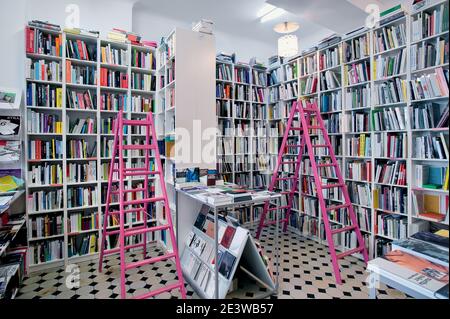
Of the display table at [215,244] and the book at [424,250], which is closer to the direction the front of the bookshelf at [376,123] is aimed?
the display table

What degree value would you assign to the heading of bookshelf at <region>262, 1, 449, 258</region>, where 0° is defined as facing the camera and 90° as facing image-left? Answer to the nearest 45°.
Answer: approximately 45°

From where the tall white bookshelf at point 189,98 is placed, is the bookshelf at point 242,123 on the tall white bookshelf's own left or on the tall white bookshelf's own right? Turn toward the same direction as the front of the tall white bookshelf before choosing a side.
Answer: on the tall white bookshelf's own right

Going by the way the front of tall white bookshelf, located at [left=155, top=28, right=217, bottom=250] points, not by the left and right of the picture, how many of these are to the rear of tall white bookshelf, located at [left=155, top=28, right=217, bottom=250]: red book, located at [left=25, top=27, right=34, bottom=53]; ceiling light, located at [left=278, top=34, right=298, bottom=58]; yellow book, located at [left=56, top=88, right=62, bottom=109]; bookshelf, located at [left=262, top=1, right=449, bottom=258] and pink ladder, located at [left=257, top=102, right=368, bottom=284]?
3

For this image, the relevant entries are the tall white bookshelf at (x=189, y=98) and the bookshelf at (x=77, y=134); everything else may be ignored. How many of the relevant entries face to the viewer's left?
1

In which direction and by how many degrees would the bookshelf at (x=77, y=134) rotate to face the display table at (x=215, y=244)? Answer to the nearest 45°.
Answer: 0° — it already faces it

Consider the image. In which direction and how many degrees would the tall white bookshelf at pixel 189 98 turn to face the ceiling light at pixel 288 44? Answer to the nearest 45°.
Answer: approximately 180°

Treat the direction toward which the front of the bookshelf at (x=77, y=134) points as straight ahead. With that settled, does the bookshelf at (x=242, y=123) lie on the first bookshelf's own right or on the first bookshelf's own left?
on the first bookshelf's own left

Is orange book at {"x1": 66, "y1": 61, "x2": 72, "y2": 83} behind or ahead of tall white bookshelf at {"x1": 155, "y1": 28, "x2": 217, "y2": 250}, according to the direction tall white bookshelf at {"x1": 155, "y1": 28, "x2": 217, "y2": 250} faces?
ahead

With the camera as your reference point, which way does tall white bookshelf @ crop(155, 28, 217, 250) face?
facing to the left of the viewer

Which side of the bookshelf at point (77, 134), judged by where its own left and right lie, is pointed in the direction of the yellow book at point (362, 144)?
left

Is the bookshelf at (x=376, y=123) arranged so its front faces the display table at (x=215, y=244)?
yes

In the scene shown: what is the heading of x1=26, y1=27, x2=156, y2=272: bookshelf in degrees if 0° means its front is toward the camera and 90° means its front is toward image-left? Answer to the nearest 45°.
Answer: approximately 315°
